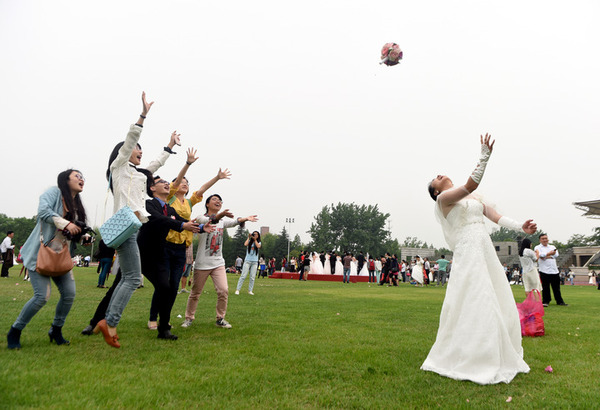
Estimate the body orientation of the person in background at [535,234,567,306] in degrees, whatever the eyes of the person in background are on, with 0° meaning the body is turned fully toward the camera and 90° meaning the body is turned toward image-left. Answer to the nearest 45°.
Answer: approximately 0°

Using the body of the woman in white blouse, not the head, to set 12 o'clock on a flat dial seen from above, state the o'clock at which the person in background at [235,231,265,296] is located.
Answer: The person in background is roughly at 10 o'clock from the woman in white blouse.

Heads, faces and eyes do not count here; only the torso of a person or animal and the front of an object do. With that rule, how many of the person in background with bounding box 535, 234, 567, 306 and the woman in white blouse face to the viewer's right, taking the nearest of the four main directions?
1

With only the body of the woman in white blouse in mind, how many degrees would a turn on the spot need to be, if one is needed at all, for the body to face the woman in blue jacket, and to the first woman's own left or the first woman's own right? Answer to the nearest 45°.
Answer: approximately 180°

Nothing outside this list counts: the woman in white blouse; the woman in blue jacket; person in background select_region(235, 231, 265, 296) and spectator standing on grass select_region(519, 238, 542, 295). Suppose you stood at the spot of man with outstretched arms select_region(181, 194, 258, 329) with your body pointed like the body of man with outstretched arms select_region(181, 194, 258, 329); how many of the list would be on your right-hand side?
2

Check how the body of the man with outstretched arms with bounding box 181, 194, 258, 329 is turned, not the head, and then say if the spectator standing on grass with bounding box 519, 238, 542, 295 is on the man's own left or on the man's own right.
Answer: on the man's own left

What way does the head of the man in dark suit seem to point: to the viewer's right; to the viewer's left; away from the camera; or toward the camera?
to the viewer's right

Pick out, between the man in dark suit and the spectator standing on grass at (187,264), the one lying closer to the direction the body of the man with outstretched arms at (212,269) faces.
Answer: the man in dark suit

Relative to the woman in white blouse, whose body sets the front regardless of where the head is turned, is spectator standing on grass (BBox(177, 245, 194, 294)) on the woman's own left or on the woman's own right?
on the woman's own left

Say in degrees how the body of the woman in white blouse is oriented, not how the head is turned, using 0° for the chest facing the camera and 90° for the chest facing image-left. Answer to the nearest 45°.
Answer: approximately 270°

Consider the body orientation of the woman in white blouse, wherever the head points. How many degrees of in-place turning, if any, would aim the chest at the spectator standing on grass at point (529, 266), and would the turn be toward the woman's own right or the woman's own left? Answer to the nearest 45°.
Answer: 0° — they already face them

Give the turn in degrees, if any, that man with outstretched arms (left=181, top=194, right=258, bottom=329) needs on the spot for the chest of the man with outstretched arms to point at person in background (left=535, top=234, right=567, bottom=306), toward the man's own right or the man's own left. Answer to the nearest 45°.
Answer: approximately 90° to the man's own left
